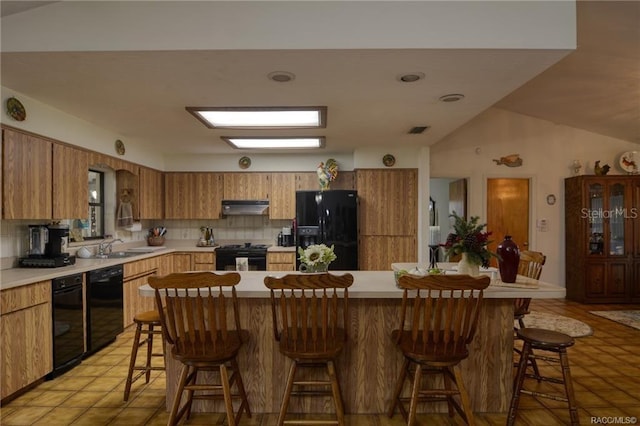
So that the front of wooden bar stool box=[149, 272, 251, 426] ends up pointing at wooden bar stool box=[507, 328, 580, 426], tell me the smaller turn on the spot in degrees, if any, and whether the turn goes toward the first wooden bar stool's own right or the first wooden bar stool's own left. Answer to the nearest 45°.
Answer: approximately 90° to the first wooden bar stool's own right

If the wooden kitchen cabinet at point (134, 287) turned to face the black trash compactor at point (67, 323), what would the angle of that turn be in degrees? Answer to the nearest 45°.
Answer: approximately 90° to its right

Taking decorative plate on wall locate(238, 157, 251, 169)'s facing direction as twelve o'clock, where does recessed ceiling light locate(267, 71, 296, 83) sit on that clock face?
The recessed ceiling light is roughly at 12 o'clock from the decorative plate on wall.

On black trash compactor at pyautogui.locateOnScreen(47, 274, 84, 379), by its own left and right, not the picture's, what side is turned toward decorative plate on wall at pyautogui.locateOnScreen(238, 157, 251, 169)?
left

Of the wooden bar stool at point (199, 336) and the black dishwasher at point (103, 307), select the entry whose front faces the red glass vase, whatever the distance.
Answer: the black dishwasher

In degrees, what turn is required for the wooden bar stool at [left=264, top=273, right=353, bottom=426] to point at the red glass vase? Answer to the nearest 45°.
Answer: approximately 90° to its right

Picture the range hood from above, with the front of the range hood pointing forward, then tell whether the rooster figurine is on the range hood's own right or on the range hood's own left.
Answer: on the range hood's own left

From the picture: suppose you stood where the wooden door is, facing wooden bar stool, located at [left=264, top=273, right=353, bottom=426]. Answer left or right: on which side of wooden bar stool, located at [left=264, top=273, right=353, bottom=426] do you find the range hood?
right

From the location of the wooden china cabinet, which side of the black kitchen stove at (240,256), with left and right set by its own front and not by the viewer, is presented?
left

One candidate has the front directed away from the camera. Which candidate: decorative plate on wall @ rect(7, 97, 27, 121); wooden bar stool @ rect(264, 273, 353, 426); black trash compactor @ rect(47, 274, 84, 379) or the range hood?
the wooden bar stool

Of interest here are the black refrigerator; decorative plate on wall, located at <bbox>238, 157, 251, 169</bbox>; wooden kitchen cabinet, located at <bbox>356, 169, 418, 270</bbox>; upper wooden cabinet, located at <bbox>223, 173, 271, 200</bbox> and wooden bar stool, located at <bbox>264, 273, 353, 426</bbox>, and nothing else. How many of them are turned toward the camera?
4

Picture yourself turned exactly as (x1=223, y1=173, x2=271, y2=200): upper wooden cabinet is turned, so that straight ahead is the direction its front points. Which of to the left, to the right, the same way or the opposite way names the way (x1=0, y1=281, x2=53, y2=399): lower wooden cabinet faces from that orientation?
to the left

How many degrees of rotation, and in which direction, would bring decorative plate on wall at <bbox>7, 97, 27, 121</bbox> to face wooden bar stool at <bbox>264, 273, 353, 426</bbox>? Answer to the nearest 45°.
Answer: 0° — it already faces it

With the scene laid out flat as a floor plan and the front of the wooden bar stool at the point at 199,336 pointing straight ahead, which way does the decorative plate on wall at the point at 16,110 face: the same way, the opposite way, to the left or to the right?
to the right

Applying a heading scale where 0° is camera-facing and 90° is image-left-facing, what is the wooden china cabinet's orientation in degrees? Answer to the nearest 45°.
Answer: approximately 0°

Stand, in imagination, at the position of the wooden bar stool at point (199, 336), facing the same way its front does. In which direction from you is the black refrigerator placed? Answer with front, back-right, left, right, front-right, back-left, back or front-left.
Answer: front-right

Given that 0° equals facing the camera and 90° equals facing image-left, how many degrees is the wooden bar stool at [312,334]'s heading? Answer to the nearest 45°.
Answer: approximately 180°

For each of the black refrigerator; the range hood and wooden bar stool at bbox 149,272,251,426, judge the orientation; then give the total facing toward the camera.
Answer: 2

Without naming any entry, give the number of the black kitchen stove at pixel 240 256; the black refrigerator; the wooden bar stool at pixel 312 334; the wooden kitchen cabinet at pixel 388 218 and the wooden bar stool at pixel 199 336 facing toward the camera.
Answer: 3

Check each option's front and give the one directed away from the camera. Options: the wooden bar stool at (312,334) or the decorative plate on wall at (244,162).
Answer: the wooden bar stool
